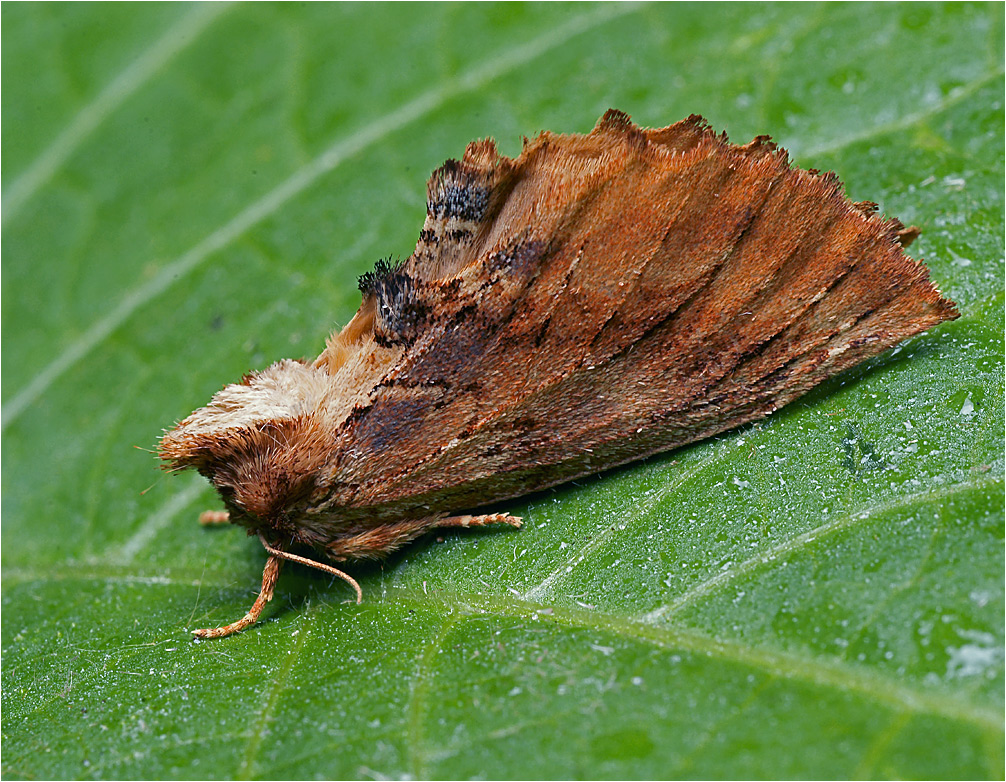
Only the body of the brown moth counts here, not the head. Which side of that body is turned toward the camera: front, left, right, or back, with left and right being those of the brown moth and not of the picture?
left
